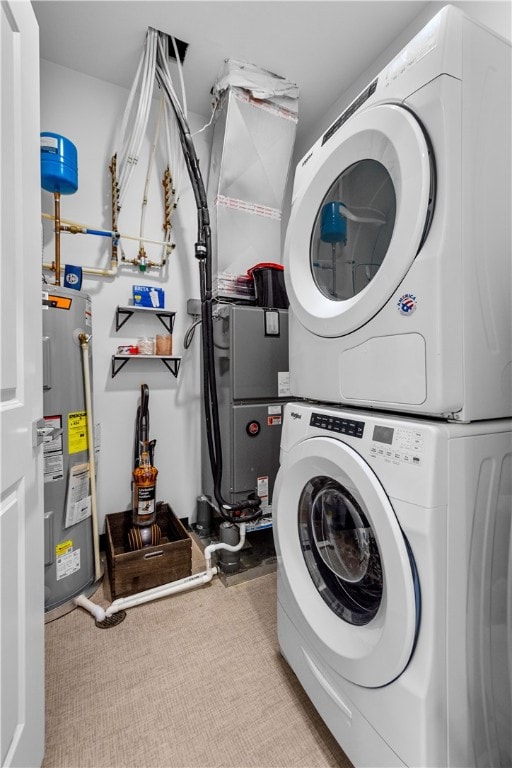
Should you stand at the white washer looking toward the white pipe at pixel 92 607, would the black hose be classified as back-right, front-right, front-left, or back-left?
front-right

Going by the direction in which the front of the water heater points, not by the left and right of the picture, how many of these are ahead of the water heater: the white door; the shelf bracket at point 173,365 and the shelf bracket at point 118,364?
1

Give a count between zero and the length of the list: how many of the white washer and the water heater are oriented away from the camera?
0

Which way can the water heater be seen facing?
toward the camera

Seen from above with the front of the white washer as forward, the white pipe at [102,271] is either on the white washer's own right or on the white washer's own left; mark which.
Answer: on the white washer's own right

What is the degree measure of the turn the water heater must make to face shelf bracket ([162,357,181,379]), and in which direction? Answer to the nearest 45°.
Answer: approximately 135° to its left

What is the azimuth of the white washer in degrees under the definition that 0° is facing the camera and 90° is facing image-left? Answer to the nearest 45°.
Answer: approximately 45°

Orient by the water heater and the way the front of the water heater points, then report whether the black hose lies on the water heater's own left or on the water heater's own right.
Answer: on the water heater's own left

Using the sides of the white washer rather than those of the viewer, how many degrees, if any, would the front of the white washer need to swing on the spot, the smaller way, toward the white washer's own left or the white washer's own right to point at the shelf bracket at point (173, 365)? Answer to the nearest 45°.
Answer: approximately 90° to the white washer's own right

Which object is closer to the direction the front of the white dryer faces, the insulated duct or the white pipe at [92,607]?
the white pipe

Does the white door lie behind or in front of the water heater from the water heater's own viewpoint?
in front

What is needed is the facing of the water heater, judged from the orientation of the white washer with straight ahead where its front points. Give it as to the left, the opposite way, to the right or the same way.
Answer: to the left

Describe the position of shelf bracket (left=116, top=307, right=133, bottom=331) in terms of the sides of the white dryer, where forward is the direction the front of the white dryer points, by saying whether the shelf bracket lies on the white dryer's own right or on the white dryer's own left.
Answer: on the white dryer's own right

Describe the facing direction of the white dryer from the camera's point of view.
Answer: facing the viewer and to the left of the viewer
